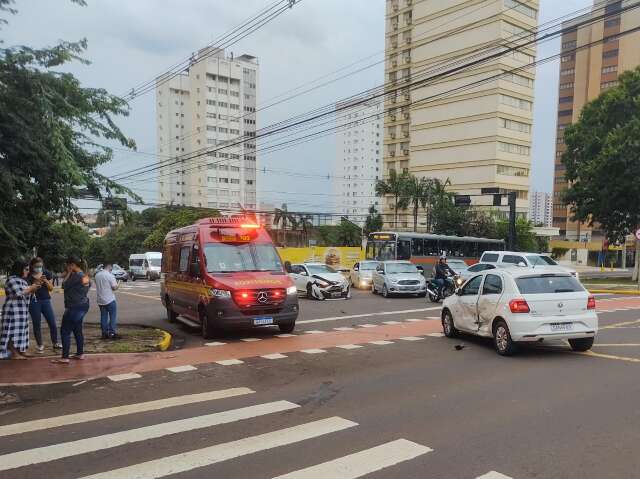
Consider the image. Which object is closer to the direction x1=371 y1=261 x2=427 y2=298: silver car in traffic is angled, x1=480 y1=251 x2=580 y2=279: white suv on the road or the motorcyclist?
the motorcyclist

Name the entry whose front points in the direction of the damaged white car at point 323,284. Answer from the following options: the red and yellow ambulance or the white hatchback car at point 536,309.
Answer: the white hatchback car

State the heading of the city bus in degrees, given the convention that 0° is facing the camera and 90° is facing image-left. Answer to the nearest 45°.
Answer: approximately 45°

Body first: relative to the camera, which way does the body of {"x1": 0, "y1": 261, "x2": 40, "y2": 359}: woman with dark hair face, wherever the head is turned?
to the viewer's right

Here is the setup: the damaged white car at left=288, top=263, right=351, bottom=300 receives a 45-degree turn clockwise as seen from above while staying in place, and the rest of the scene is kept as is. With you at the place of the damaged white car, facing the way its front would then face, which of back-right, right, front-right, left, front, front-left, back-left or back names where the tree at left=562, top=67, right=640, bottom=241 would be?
back-left

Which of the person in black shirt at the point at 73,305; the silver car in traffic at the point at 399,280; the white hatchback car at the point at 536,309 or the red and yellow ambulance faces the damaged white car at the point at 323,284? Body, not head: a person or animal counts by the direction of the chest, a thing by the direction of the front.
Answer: the white hatchback car

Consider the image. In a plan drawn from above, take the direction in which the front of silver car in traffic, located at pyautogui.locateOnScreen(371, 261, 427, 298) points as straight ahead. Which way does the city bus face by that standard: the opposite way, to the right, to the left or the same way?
to the right

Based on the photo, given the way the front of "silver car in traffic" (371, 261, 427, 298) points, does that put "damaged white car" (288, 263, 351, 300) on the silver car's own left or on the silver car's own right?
on the silver car's own right

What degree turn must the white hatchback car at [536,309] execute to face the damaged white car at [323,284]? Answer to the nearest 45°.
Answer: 0° — it already faces it

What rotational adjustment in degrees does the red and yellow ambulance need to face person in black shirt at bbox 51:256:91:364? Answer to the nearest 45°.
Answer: approximately 90° to its right

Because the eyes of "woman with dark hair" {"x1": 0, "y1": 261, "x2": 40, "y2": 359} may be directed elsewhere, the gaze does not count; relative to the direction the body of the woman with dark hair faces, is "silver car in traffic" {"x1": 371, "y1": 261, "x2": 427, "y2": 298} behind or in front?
in front
